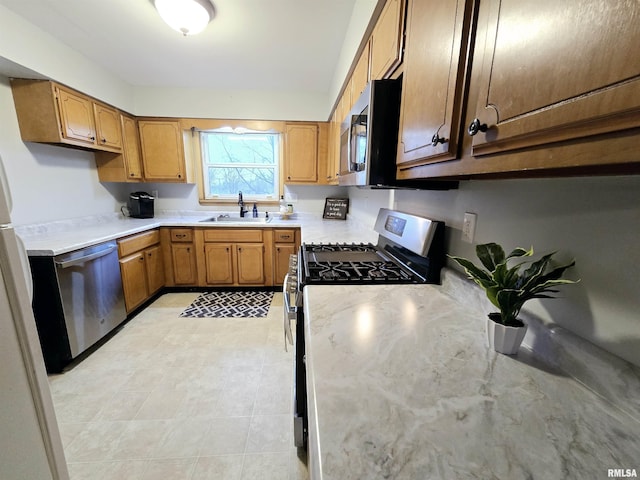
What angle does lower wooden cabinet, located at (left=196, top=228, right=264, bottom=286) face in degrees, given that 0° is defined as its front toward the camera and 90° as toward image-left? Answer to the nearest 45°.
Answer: approximately 0°

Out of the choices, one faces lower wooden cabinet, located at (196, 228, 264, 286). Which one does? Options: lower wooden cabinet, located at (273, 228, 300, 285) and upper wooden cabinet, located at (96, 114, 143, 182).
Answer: the upper wooden cabinet

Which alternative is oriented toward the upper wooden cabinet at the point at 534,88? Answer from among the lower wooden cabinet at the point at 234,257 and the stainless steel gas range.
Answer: the lower wooden cabinet

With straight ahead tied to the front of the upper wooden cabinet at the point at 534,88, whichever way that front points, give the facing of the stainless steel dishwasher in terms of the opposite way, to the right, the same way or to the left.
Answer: the opposite way

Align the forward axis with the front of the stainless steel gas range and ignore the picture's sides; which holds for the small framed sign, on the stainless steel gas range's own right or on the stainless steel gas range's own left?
on the stainless steel gas range's own right

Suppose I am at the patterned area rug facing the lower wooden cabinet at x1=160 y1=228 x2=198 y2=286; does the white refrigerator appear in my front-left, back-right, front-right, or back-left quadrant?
back-left

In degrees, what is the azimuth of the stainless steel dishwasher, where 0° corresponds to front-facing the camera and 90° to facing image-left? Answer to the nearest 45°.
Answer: approximately 315°

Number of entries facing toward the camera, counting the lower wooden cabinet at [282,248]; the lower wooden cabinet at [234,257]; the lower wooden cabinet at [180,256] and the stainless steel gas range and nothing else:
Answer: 3

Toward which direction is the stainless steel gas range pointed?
to the viewer's left

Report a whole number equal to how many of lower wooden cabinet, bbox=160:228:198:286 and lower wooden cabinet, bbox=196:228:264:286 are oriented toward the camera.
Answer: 2
